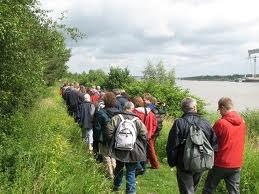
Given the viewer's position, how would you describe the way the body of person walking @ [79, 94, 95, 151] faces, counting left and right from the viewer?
facing away from the viewer

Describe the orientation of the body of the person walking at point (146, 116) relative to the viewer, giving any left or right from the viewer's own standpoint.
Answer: facing away from the viewer and to the left of the viewer

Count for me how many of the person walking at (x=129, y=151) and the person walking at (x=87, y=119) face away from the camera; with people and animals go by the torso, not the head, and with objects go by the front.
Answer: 2

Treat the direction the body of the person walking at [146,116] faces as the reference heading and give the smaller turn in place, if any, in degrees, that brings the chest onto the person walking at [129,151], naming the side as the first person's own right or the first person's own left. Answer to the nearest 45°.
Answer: approximately 135° to the first person's own left

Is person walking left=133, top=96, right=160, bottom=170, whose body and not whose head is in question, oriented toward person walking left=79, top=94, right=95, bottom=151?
yes

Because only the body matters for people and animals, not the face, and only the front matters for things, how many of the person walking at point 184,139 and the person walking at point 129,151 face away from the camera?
2

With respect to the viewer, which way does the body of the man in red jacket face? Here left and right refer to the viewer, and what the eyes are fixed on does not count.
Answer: facing away from the viewer and to the left of the viewer

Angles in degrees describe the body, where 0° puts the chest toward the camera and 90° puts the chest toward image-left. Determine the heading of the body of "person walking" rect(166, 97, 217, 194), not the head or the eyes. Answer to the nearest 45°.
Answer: approximately 180°

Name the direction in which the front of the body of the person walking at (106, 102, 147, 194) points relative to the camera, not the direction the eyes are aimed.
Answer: away from the camera

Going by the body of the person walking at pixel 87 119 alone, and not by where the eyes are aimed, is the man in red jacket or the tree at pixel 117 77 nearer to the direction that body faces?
the tree
